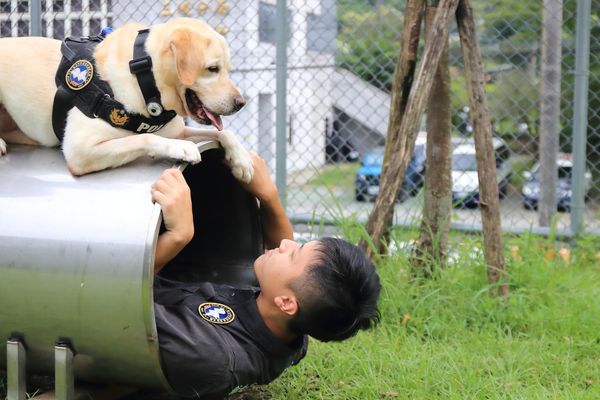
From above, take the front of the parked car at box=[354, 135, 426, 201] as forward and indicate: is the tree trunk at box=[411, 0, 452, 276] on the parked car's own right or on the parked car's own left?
on the parked car's own left

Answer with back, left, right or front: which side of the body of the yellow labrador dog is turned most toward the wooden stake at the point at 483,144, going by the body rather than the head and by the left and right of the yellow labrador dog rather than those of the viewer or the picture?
front

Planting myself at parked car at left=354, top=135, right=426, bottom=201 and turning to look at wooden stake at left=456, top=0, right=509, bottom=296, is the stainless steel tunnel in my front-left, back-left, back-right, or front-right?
front-right

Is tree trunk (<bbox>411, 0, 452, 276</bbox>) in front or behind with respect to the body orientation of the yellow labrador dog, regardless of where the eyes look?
in front

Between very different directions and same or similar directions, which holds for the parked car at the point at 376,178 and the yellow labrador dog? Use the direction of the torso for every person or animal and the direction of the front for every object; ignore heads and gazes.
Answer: very different directions

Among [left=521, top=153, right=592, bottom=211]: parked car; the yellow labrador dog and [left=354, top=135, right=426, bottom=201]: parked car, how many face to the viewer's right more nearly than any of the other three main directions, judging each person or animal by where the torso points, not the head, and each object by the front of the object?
1

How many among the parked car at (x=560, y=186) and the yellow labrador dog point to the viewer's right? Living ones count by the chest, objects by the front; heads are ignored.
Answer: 1

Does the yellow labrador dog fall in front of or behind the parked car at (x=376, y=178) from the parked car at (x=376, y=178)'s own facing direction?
in front

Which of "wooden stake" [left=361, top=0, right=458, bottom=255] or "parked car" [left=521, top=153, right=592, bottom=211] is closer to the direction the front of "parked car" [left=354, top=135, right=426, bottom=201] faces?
the wooden stake

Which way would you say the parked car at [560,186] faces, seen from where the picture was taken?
facing the viewer and to the left of the viewer

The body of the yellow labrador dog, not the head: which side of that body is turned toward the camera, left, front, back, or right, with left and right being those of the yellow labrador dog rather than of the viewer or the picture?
right
